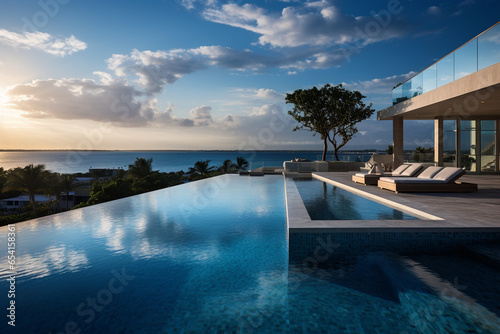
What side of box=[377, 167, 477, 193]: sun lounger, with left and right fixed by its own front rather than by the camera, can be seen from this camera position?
left

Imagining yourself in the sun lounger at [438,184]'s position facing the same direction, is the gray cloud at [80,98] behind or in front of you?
in front

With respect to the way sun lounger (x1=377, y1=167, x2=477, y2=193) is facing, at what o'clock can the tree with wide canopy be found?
The tree with wide canopy is roughly at 2 o'clock from the sun lounger.

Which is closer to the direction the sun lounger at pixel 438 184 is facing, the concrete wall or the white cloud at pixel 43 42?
the white cloud

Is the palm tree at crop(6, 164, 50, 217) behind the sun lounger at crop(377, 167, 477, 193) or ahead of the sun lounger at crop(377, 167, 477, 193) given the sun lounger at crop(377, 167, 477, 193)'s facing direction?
ahead

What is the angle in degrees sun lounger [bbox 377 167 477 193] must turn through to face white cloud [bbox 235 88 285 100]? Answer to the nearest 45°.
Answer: approximately 45° to its right

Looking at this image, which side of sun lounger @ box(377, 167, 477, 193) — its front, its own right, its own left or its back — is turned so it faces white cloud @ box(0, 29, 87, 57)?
right

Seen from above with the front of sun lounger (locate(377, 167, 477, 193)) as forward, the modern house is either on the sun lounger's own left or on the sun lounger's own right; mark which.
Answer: on the sun lounger's own right
